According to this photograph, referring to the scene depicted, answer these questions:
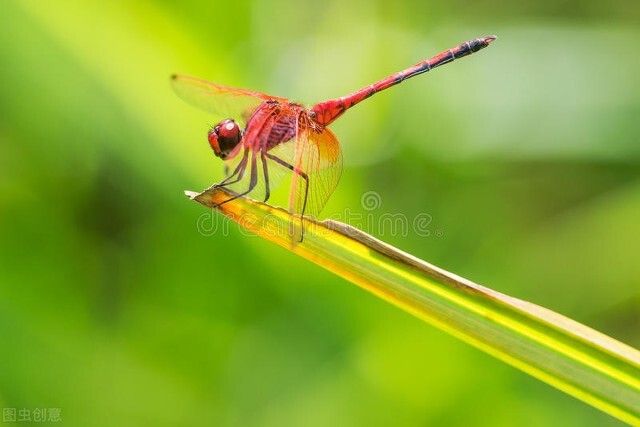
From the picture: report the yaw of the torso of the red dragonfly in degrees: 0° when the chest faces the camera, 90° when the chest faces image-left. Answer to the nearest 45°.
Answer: approximately 90°

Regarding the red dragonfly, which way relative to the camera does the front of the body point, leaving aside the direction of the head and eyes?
to the viewer's left
